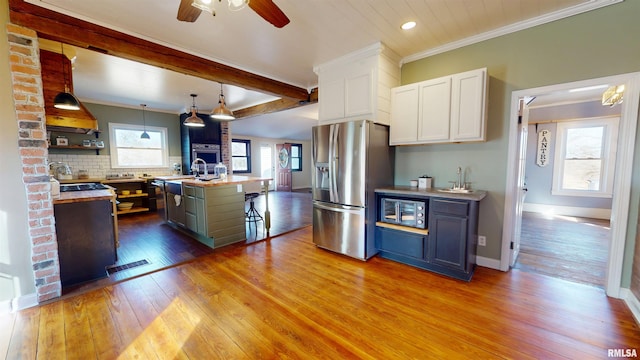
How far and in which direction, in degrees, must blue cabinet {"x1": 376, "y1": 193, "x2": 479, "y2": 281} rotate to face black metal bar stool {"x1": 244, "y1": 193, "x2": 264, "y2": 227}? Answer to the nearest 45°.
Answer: approximately 45° to its right

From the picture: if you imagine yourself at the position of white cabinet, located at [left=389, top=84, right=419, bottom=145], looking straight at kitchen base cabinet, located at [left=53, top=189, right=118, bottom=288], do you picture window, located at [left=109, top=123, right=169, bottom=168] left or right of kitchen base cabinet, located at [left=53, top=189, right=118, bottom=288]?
right

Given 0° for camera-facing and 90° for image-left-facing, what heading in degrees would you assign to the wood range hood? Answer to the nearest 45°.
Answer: approximately 270°

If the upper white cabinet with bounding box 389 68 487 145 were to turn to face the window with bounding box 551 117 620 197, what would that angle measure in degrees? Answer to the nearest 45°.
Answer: approximately 180°

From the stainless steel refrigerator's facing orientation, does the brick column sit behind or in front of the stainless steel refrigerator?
in front

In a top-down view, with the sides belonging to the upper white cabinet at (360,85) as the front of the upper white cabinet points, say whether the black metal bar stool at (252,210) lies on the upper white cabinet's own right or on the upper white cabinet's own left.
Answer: on the upper white cabinet's own right

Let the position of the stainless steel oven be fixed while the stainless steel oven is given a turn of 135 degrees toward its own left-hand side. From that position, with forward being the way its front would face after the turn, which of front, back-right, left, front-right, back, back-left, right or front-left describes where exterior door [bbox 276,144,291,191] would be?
front

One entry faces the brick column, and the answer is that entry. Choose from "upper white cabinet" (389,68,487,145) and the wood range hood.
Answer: the upper white cabinet

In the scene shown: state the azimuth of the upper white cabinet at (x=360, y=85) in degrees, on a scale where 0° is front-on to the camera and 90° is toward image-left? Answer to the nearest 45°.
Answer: approximately 45°

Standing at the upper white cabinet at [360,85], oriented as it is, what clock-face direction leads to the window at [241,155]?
The window is roughly at 3 o'clock from the upper white cabinet.
